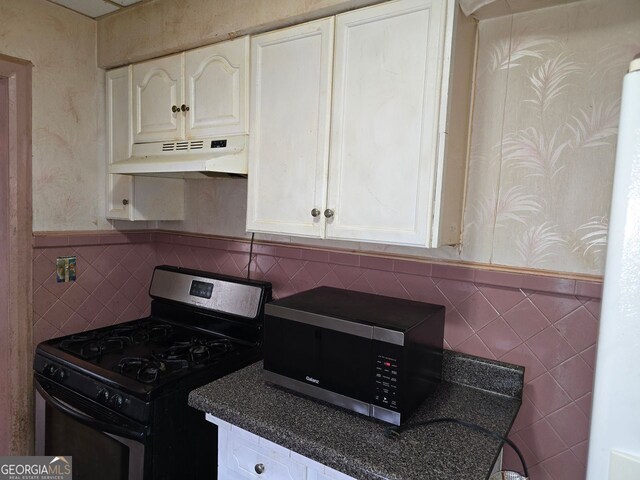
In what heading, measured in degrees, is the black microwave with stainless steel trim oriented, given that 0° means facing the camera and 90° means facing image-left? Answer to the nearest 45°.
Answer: approximately 45°

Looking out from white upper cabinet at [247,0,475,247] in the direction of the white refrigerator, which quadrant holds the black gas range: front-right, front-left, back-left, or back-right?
back-right

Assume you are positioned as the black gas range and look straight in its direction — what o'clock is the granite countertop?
The granite countertop is roughly at 9 o'clock from the black gas range.

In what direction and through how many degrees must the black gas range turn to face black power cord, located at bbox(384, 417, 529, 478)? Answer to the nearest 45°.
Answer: approximately 90° to its left

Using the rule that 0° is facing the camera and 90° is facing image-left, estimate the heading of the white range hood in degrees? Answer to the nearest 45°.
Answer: approximately 45°

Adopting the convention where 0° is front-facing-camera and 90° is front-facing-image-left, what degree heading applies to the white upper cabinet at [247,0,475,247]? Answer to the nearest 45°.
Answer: approximately 45°

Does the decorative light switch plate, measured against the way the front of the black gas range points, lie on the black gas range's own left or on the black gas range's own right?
on the black gas range's own right

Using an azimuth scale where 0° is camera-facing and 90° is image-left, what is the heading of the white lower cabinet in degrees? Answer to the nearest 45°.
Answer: approximately 45°

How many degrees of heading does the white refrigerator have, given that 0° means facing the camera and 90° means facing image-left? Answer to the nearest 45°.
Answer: approximately 45°

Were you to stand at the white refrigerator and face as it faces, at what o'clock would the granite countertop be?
The granite countertop is roughly at 2 o'clock from the white refrigerator.

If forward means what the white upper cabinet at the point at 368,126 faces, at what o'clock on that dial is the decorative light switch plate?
The decorative light switch plate is roughly at 2 o'clock from the white upper cabinet.
